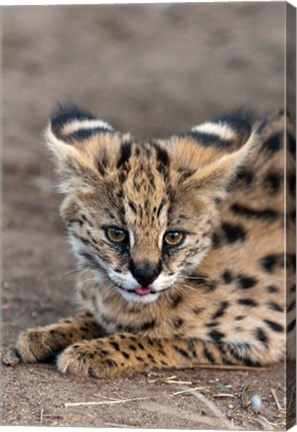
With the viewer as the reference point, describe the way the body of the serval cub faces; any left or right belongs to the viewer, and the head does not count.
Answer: facing the viewer and to the left of the viewer
